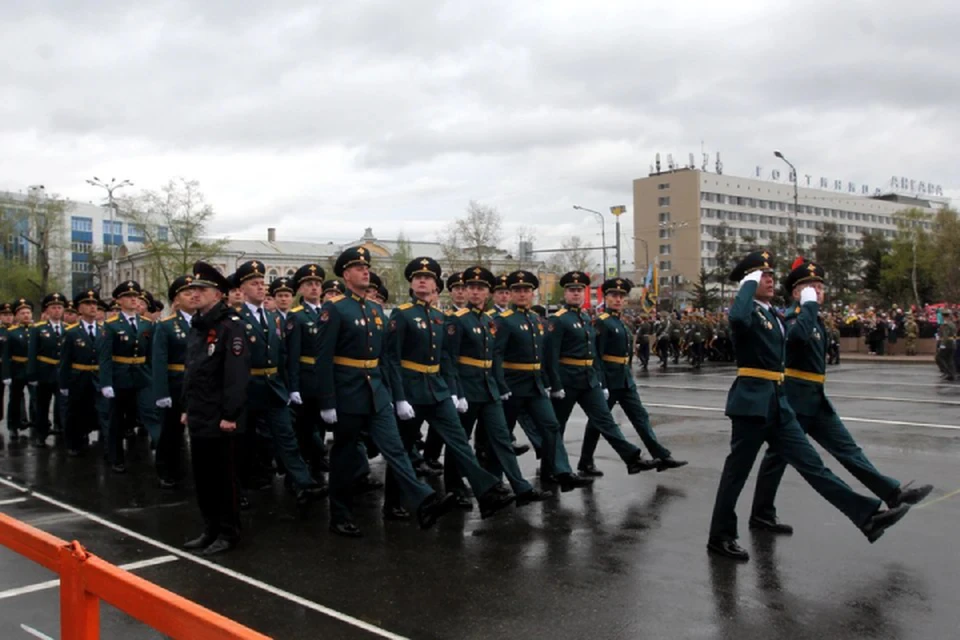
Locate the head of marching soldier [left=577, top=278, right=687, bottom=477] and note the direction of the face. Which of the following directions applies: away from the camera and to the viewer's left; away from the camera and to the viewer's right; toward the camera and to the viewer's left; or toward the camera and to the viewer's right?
toward the camera and to the viewer's right

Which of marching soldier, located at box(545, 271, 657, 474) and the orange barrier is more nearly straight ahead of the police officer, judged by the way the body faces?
the orange barrier

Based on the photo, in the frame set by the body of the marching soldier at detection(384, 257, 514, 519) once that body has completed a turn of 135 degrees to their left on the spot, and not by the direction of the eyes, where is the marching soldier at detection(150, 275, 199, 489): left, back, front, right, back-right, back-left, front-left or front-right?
front-left

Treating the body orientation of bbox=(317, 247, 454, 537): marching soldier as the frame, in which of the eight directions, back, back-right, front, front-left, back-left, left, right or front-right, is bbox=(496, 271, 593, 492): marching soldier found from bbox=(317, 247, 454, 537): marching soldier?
left

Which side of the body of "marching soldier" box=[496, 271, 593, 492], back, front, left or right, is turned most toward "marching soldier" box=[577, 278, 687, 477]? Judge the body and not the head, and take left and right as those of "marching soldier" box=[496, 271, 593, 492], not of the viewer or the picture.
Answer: left

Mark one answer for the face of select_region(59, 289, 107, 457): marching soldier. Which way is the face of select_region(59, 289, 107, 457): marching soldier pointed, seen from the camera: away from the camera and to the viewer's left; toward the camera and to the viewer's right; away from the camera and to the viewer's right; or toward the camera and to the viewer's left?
toward the camera and to the viewer's right

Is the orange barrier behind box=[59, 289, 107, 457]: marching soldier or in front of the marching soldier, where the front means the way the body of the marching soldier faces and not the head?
in front

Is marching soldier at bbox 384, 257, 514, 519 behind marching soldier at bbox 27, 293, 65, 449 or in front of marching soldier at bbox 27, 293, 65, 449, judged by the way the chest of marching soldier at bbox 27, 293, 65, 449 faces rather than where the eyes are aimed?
in front

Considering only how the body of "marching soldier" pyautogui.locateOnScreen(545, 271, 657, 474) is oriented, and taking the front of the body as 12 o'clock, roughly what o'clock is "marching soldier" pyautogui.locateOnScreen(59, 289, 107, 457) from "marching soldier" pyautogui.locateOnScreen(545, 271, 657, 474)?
"marching soldier" pyautogui.locateOnScreen(59, 289, 107, 457) is roughly at 5 o'clock from "marching soldier" pyautogui.locateOnScreen(545, 271, 657, 474).

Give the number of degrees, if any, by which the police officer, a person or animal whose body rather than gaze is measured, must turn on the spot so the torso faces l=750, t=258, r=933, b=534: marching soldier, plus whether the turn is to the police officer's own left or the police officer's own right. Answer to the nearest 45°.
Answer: approximately 135° to the police officer's own left

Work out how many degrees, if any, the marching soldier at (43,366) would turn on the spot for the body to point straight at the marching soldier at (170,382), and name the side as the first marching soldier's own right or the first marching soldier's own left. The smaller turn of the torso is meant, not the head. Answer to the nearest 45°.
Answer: approximately 45° to the first marching soldier's own right
